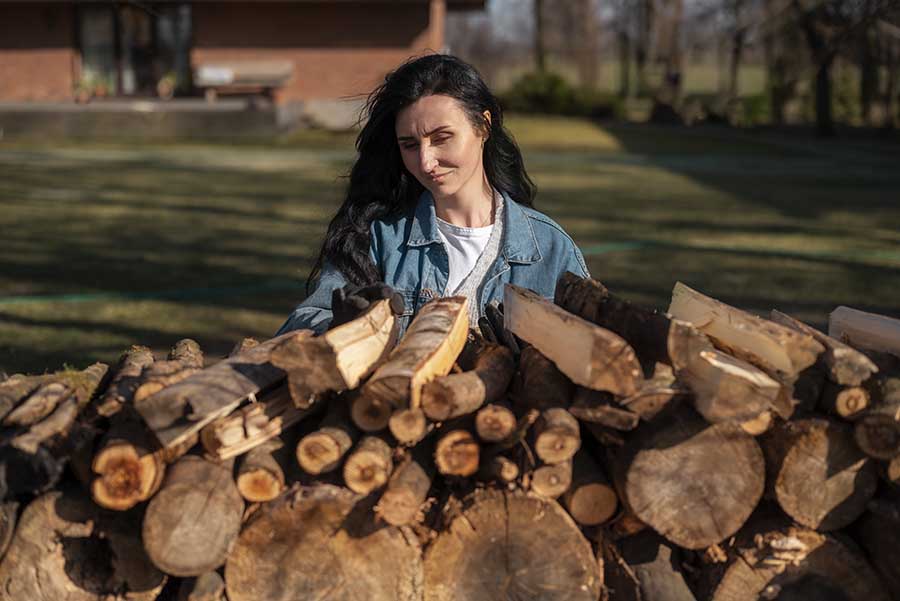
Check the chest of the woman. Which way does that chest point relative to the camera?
toward the camera

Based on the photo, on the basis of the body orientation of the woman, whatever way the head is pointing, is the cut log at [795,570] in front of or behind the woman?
in front

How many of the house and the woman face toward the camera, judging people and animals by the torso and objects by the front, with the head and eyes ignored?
2

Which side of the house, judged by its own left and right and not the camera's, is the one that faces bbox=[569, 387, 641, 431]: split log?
front

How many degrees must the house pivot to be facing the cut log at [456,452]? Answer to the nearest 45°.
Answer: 0° — it already faces it

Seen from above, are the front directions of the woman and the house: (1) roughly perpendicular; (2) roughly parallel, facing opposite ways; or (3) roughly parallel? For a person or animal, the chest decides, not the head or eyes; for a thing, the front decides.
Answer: roughly parallel

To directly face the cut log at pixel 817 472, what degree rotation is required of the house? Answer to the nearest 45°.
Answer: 0° — it already faces it

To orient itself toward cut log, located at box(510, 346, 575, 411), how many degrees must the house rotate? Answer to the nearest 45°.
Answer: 0° — it already faces it

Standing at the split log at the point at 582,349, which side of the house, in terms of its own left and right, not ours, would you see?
front

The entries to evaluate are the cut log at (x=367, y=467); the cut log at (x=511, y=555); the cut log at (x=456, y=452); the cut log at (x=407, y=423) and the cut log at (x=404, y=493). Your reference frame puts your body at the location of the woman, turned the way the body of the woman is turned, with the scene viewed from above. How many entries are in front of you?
5

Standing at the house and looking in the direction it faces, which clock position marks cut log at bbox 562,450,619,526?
The cut log is roughly at 12 o'clock from the house.

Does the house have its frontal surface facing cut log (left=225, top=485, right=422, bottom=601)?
yes

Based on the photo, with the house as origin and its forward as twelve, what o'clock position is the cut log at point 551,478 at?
The cut log is roughly at 12 o'clock from the house.

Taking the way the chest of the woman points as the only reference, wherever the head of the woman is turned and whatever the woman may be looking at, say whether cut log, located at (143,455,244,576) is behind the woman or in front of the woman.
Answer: in front

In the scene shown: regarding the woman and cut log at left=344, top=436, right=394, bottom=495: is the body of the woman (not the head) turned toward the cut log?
yes

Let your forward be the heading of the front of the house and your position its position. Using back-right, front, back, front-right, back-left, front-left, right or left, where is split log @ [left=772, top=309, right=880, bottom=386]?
front
